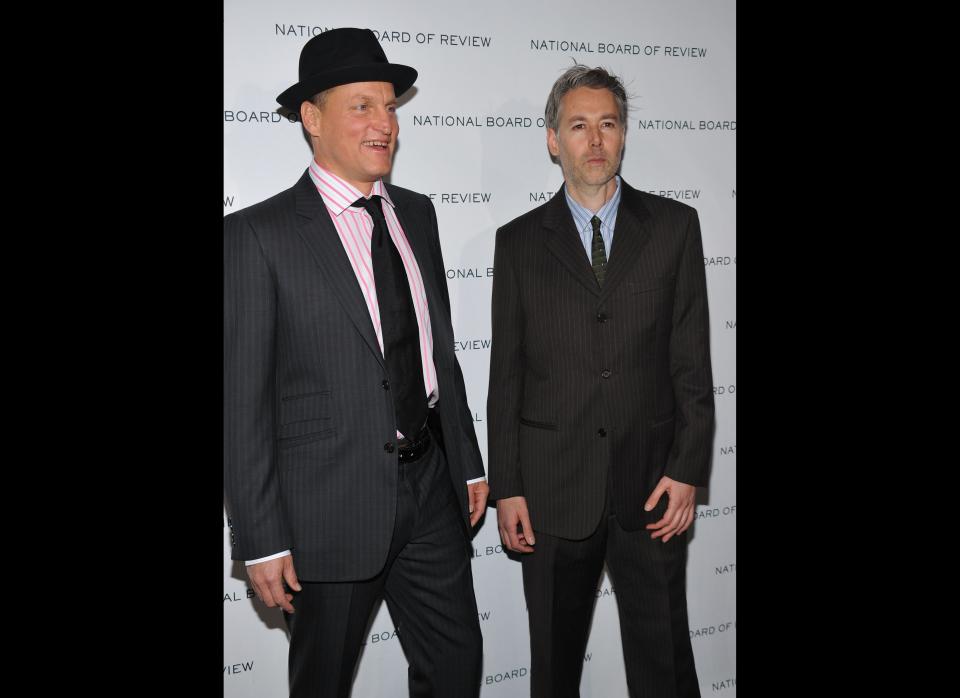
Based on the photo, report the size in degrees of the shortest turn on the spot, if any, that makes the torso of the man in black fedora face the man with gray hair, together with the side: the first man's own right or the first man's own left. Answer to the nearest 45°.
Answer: approximately 45° to the first man's own left

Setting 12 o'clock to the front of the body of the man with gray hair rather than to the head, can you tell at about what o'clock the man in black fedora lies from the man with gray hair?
The man in black fedora is roughly at 2 o'clock from the man with gray hair.

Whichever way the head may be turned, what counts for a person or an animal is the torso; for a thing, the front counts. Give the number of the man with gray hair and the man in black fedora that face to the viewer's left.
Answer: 0

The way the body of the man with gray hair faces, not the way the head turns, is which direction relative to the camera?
toward the camera

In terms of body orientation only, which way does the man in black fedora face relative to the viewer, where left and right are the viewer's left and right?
facing the viewer and to the right of the viewer
